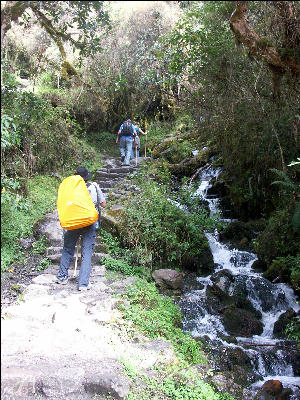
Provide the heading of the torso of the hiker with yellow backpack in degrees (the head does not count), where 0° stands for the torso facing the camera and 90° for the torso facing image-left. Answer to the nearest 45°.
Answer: approximately 225°

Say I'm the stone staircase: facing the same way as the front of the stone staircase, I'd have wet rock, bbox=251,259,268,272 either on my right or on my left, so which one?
on my left

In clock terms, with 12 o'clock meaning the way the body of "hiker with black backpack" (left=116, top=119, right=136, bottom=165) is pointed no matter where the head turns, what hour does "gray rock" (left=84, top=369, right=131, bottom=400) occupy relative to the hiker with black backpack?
The gray rock is roughly at 6 o'clock from the hiker with black backpack.

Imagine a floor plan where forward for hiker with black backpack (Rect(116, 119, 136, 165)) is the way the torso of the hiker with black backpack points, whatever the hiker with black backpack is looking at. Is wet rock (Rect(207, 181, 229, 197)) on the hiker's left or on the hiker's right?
on the hiker's right

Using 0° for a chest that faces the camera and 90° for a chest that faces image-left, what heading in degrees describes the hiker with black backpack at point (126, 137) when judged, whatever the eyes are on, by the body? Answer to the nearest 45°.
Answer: approximately 180°
